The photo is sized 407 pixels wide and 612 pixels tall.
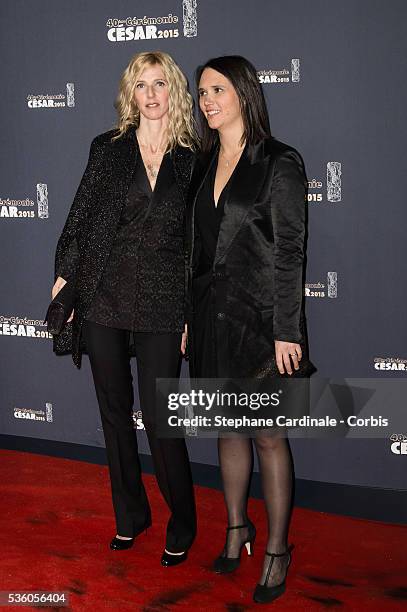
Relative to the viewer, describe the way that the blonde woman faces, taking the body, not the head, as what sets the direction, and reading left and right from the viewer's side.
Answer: facing the viewer

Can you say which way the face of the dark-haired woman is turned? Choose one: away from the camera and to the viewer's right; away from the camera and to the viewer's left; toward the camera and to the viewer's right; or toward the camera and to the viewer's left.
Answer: toward the camera and to the viewer's left

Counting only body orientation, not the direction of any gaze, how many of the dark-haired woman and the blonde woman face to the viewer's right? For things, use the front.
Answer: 0

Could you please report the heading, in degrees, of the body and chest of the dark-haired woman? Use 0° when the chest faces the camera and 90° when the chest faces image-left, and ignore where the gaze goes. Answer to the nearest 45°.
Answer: approximately 45°
